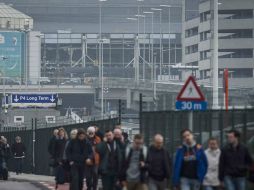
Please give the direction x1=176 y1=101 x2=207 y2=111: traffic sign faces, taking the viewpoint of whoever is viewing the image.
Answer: facing the viewer

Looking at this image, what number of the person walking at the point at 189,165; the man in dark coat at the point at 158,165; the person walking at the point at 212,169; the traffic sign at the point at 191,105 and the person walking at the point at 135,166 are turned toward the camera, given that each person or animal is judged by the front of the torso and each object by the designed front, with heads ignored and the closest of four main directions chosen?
5

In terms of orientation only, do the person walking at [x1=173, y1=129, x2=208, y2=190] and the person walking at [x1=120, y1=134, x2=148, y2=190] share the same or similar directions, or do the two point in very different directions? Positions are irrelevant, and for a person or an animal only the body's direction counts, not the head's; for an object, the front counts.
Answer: same or similar directions

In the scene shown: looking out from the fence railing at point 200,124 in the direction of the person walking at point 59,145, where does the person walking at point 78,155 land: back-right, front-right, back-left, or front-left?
front-left

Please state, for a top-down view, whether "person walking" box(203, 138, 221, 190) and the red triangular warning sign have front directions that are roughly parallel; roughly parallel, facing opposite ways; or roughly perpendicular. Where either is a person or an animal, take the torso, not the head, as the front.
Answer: roughly parallel

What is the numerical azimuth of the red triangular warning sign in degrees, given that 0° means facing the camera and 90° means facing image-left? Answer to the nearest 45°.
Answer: approximately 0°

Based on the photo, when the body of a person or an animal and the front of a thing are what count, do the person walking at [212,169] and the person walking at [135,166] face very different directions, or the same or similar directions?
same or similar directions

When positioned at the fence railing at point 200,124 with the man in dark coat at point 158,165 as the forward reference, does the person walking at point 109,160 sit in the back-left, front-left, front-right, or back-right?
front-right

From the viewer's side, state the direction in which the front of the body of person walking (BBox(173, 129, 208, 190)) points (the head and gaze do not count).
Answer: toward the camera

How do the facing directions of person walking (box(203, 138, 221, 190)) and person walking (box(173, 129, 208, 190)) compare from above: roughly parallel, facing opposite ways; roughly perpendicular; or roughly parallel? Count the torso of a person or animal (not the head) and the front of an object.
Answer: roughly parallel

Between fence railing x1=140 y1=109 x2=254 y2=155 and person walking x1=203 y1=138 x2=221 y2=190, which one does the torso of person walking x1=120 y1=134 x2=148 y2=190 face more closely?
the person walking

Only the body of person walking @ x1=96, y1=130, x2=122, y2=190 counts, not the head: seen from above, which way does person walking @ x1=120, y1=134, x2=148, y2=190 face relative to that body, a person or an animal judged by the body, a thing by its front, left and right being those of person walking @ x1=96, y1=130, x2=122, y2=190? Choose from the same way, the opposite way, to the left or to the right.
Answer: the same way
